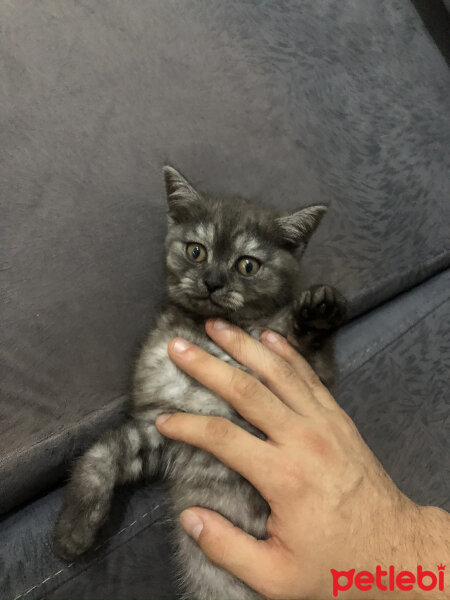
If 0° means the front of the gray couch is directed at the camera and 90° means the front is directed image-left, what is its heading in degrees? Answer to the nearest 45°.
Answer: approximately 315°
